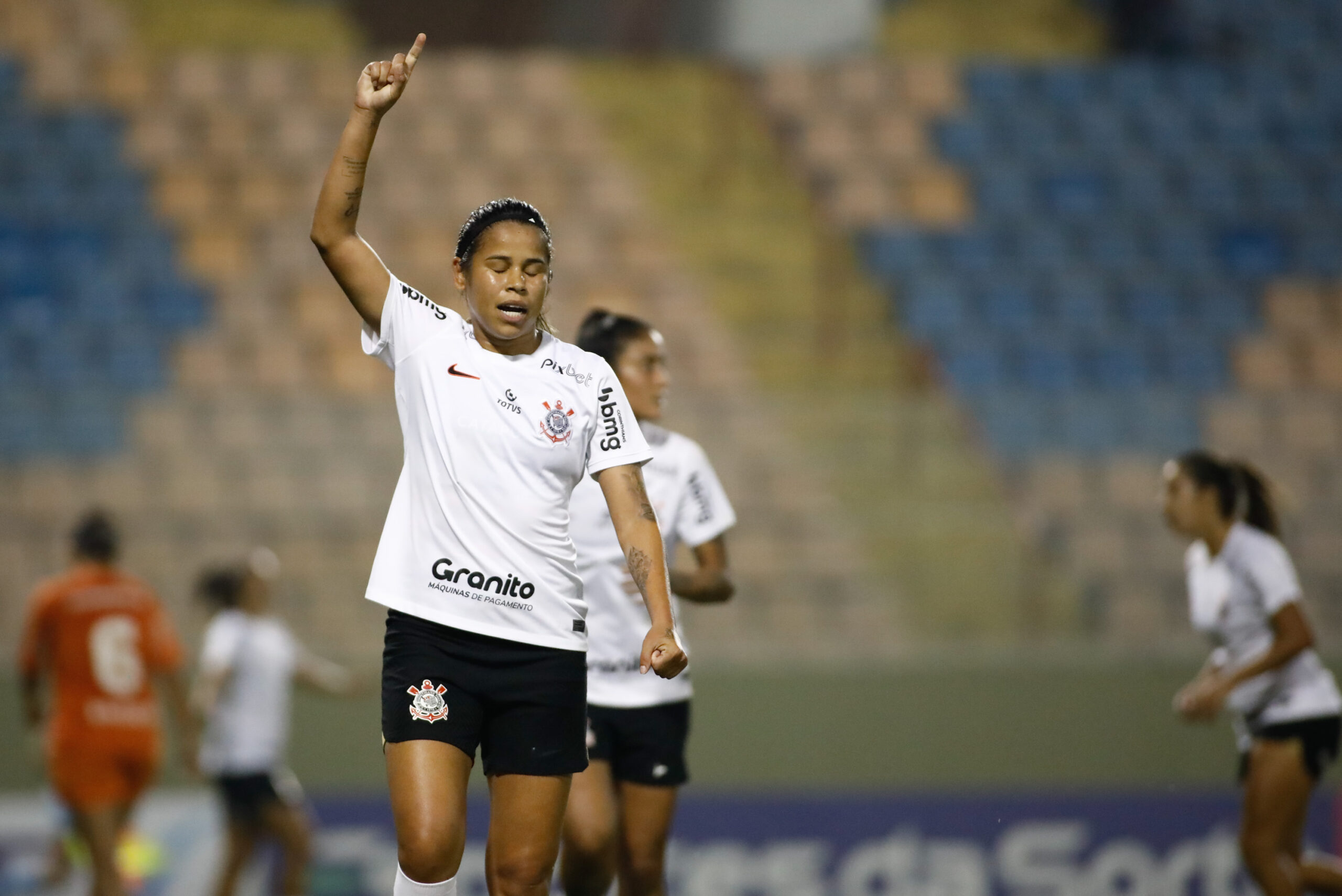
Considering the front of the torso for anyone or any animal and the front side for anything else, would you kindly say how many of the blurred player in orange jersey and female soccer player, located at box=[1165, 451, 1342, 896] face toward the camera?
0

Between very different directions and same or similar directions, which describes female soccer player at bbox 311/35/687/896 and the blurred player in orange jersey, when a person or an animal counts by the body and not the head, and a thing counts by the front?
very different directions

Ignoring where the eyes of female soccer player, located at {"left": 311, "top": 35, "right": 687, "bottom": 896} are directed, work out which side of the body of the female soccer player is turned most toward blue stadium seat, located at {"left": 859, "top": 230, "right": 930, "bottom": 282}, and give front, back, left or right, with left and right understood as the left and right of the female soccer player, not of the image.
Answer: back

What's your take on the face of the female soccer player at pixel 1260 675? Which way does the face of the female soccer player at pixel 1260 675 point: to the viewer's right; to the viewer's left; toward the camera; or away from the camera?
to the viewer's left

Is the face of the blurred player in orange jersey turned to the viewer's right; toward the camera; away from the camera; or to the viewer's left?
away from the camera

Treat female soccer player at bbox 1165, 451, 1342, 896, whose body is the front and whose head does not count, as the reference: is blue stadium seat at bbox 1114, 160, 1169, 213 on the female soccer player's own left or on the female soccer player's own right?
on the female soccer player's own right

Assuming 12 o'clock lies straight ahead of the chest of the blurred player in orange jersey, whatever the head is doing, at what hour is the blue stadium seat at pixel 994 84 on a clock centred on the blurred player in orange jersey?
The blue stadium seat is roughly at 2 o'clock from the blurred player in orange jersey.

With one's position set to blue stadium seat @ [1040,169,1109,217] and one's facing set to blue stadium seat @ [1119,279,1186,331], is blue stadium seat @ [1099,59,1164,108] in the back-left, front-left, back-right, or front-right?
back-left

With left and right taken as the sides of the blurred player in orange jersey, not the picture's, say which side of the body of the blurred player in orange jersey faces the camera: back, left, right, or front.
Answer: back

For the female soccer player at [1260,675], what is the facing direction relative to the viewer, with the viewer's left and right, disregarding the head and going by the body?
facing to the left of the viewer

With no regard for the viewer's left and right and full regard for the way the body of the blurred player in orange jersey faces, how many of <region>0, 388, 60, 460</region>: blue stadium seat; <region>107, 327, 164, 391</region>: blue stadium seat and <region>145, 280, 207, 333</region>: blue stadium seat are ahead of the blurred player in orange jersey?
3

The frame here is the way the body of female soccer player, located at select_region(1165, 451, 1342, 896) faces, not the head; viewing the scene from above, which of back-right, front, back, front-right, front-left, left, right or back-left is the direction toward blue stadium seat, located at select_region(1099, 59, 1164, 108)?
right

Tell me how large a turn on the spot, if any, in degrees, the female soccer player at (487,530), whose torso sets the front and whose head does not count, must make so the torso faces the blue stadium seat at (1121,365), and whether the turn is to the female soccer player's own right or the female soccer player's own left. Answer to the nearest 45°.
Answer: approximately 135° to the female soccer player's own left

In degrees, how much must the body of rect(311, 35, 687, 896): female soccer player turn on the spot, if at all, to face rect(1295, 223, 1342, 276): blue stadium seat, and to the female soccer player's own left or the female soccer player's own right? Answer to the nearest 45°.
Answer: approximately 135° to the female soccer player's own left

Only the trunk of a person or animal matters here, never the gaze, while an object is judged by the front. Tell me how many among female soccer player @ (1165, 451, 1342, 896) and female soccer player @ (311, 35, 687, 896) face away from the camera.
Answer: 0
